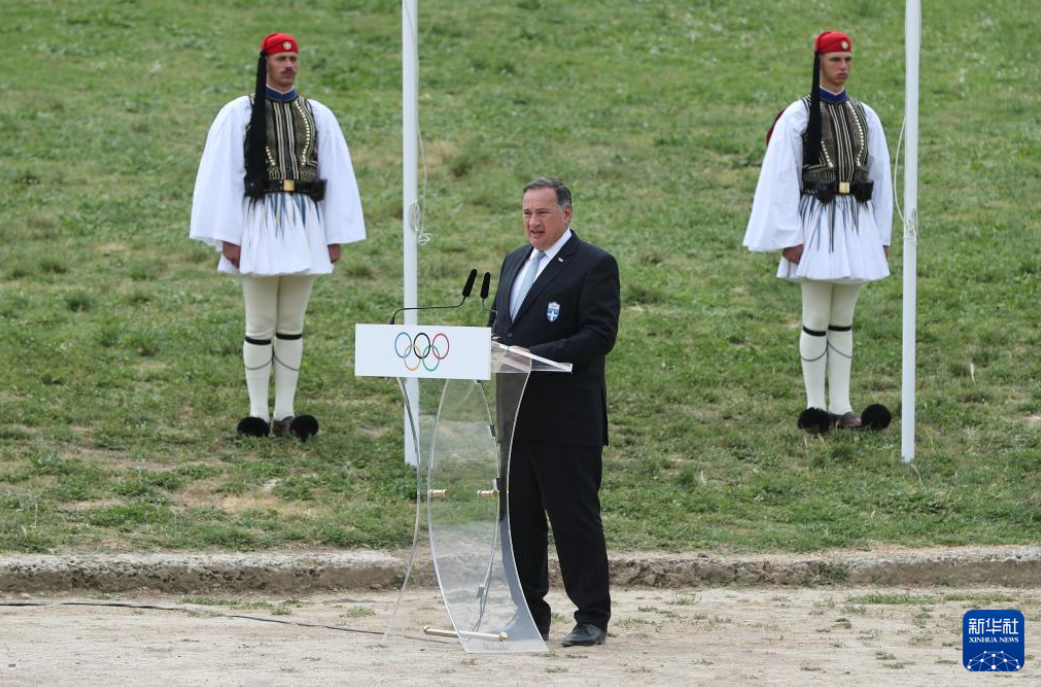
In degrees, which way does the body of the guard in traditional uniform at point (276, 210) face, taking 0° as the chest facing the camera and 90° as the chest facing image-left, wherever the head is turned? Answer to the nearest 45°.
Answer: approximately 0°

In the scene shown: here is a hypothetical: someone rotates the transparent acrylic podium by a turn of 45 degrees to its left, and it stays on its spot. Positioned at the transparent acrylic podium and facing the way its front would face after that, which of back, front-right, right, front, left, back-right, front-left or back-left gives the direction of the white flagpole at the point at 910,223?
back-left

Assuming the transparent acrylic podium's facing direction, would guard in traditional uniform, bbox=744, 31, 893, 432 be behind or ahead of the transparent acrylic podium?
behind

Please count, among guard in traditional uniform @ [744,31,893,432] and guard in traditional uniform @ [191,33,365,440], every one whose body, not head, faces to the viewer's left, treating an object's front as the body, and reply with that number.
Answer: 0

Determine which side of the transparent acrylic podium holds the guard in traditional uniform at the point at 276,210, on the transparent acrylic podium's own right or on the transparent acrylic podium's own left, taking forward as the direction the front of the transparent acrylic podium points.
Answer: on the transparent acrylic podium's own right

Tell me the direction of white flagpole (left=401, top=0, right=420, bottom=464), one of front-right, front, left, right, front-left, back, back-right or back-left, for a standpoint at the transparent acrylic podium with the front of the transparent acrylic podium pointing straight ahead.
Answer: back-right

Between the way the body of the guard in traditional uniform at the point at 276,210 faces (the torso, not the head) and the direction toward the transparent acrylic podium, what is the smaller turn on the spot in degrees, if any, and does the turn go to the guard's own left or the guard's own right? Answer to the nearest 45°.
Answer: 0° — they already face it

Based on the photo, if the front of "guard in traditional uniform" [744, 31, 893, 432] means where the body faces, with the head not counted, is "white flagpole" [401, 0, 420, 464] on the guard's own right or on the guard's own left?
on the guard's own right

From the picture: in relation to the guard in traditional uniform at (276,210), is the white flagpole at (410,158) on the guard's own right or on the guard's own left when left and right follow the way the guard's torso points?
on the guard's own left

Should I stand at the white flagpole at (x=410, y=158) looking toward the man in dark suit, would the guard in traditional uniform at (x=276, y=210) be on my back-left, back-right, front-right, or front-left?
back-right
